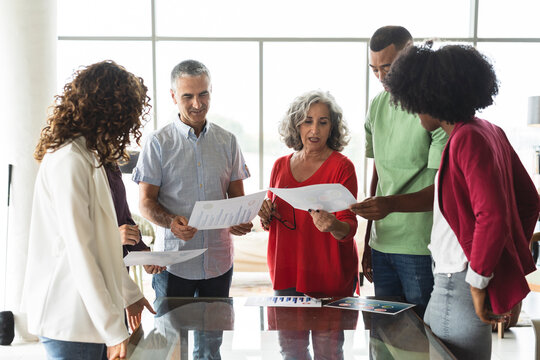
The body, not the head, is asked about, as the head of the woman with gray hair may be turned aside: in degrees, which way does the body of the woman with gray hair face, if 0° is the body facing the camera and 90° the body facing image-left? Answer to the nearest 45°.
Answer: approximately 0°

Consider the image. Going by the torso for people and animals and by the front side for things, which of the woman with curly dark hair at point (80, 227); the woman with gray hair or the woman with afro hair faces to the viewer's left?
the woman with afro hair

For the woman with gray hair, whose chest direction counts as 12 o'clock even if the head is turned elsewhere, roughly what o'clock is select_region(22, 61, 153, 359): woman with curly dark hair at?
The woman with curly dark hair is roughly at 1 o'clock from the woman with gray hair.

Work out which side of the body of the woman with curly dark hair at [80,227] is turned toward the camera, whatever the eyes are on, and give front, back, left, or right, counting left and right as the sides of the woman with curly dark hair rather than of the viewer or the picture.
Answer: right

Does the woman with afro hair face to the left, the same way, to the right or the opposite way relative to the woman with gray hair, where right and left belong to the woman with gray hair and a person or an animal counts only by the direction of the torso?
to the right

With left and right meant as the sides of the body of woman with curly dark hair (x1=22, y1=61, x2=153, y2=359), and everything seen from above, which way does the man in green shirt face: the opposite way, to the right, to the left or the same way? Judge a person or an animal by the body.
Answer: the opposite way

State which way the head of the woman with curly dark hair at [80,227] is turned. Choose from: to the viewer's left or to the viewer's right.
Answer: to the viewer's right

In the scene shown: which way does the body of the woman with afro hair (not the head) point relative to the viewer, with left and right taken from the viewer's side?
facing to the left of the viewer

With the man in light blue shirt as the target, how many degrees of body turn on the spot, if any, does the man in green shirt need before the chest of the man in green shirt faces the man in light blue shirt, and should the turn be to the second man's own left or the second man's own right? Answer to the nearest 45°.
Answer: approximately 45° to the second man's own right
